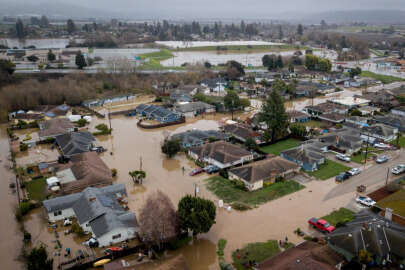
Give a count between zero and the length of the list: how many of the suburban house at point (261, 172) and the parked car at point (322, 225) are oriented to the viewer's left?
0

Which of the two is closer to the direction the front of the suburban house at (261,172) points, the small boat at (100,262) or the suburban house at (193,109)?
the small boat

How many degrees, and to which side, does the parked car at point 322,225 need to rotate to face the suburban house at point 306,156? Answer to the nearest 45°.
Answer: approximately 135° to its left

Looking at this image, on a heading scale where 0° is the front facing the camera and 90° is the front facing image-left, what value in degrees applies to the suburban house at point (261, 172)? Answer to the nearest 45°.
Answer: approximately 315°

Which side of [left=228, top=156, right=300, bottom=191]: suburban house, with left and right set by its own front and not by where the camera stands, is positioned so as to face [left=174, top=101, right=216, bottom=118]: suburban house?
back

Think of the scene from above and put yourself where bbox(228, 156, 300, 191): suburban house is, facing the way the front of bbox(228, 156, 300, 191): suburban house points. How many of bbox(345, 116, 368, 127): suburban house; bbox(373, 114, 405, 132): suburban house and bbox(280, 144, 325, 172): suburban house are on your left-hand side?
3

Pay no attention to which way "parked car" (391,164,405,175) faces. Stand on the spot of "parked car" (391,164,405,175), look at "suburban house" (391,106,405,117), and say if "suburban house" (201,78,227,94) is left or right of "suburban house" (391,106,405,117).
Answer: left

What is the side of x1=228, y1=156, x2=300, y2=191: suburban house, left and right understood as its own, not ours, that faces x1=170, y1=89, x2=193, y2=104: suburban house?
back

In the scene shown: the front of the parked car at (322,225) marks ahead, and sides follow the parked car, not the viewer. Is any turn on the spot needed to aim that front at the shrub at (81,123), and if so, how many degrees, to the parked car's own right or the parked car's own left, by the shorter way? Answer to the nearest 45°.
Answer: approximately 180°
